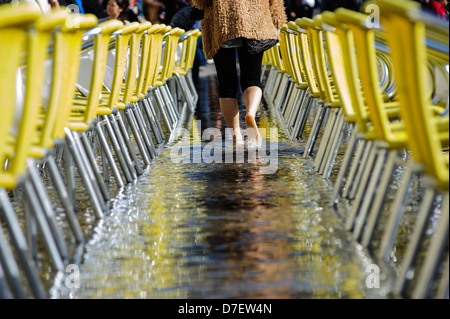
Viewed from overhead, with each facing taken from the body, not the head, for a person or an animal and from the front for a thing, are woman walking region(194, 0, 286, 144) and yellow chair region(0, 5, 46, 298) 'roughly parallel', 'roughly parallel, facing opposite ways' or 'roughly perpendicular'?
roughly perpendicular

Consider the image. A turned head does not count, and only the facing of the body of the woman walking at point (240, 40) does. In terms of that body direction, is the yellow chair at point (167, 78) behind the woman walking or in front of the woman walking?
in front

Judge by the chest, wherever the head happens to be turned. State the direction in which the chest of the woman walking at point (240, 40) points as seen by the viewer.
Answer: away from the camera

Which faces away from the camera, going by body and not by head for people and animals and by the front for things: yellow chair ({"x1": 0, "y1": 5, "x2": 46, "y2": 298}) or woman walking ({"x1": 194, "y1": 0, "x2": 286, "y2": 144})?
the woman walking

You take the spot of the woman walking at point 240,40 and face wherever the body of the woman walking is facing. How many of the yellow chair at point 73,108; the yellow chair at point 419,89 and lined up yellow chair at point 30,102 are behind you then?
3

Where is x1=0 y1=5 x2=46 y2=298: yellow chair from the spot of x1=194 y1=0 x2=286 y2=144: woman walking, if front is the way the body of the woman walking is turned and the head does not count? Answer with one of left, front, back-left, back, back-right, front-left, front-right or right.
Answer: back

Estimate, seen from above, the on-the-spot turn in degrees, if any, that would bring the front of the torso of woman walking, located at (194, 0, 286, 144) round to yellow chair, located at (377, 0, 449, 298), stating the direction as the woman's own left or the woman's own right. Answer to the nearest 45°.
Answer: approximately 180°

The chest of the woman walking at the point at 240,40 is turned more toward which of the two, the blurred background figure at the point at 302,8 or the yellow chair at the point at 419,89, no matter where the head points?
the blurred background figure

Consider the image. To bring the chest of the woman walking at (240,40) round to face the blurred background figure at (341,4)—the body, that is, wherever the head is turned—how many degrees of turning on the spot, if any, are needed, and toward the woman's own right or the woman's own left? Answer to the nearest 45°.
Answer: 0° — they already face them

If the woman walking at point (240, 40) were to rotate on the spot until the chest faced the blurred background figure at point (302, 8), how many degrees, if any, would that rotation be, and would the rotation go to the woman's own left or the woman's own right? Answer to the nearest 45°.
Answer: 0° — they already face them

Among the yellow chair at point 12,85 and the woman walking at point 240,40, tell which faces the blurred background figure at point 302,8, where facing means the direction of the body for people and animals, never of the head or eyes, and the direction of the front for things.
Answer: the woman walking
